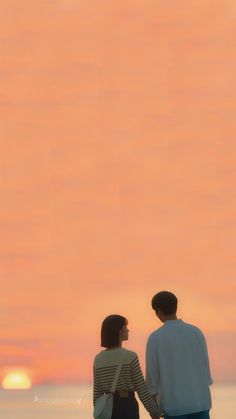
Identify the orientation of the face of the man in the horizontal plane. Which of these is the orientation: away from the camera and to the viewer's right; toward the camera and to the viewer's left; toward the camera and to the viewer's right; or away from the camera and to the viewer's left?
away from the camera and to the viewer's left

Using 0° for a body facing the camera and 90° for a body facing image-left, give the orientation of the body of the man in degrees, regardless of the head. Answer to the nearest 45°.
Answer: approximately 180°

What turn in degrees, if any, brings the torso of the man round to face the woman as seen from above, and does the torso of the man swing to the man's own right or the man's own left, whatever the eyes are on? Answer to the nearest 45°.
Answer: approximately 90° to the man's own left
